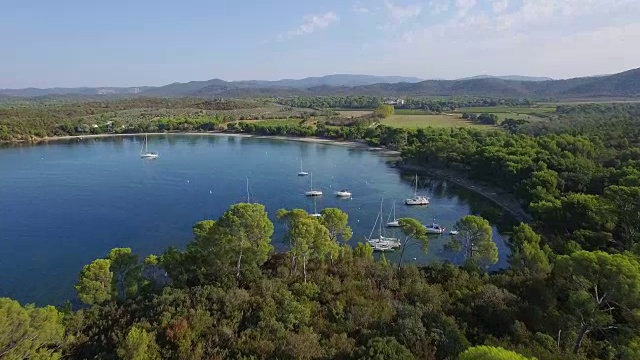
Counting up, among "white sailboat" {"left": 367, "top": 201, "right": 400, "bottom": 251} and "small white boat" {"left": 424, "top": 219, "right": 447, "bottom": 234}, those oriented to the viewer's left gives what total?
2

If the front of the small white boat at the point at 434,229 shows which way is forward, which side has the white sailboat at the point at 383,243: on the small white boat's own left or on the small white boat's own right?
on the small white boat's own left

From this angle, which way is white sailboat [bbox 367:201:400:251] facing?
to the viewer's left

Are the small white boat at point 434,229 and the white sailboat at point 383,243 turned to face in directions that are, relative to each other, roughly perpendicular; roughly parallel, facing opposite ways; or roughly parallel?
roughly parallel

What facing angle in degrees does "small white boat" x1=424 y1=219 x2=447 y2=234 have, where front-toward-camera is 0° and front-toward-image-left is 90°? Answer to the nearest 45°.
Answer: approximately 90°

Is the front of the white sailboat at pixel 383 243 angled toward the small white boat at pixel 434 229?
no
